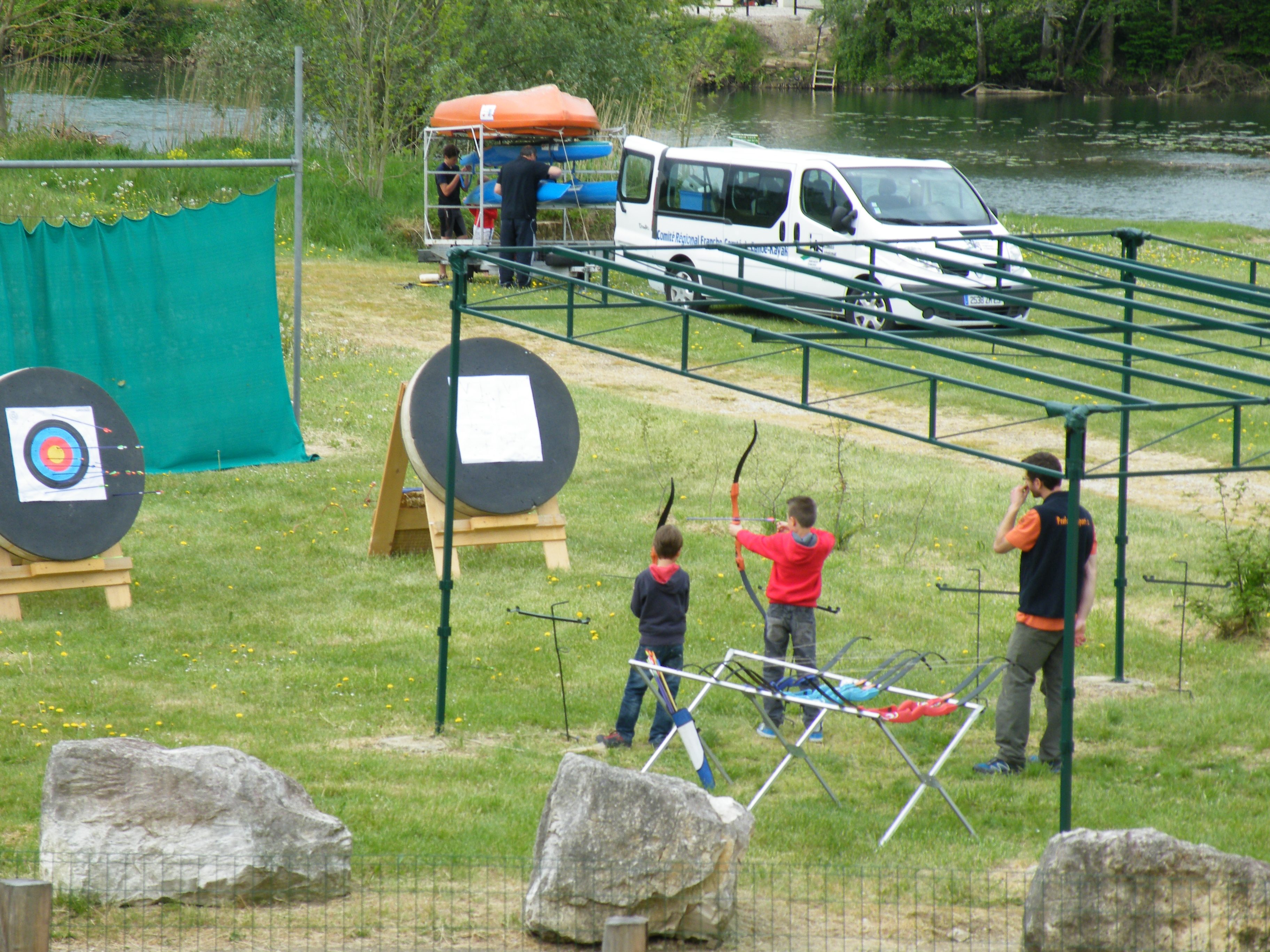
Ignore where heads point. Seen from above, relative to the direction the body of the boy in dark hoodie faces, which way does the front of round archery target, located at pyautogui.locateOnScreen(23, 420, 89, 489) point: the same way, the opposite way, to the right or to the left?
the opposite way

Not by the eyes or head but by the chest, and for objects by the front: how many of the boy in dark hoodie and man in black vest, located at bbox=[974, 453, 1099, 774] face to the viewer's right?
0

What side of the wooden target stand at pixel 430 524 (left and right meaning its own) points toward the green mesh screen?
back

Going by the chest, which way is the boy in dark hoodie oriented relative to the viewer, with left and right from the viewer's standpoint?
facing away from the viewer and to the left of the viewer

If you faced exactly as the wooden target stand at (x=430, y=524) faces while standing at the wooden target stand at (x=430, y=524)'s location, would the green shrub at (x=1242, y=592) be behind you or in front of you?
in front

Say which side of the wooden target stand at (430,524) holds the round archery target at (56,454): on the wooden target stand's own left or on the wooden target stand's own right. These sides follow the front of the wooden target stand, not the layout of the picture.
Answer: on the wooden target stand's own right

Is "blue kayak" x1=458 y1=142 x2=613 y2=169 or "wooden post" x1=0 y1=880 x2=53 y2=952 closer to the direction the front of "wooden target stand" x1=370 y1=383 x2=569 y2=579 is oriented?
the wooden post

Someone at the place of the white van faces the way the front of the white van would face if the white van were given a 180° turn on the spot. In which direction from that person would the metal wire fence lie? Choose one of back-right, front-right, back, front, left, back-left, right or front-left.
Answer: back-left

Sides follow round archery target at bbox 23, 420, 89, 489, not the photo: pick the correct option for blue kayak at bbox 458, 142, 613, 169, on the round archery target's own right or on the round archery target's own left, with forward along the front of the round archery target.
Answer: on the round archery target's own left

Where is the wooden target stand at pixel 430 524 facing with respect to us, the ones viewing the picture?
facing the viewer and to the right of the viewer

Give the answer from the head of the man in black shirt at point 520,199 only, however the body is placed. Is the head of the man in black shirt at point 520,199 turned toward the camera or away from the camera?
away from the camera

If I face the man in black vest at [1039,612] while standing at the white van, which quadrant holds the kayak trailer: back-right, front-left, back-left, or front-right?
back-right
